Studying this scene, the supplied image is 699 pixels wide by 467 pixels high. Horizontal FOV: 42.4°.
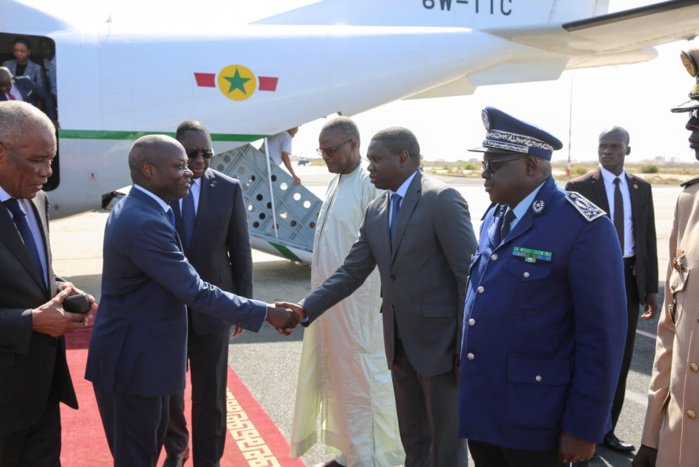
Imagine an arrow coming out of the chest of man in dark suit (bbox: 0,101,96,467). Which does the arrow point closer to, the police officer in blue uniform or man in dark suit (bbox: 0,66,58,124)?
the police officer in blue uniform

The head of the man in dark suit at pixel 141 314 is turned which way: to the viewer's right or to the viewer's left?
to the viewer's right

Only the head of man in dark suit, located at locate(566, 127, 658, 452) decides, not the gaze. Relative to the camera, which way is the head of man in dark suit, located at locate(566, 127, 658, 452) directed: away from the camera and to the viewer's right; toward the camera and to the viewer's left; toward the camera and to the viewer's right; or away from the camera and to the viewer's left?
toward the camera and to the viewer's left

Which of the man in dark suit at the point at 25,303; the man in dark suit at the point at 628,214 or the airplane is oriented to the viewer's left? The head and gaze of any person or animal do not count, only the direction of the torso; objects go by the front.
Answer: the airplane

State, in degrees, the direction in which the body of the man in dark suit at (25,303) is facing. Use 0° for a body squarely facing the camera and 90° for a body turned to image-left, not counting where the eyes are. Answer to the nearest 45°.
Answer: approximately 315°

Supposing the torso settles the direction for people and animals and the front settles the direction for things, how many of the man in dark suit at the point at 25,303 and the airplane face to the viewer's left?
1

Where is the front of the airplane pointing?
to the viewer's left

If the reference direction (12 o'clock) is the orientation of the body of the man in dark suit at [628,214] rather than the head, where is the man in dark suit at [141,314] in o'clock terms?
the man in dark suit at [141,314] is roughly at 1 o'clock from the man in dark suit at [628,214].

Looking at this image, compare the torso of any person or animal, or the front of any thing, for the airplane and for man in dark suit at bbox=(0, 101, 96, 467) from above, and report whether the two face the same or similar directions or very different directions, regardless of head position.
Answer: very different directions

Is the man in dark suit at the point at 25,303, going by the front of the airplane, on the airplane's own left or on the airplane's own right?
on the airplane's own left
